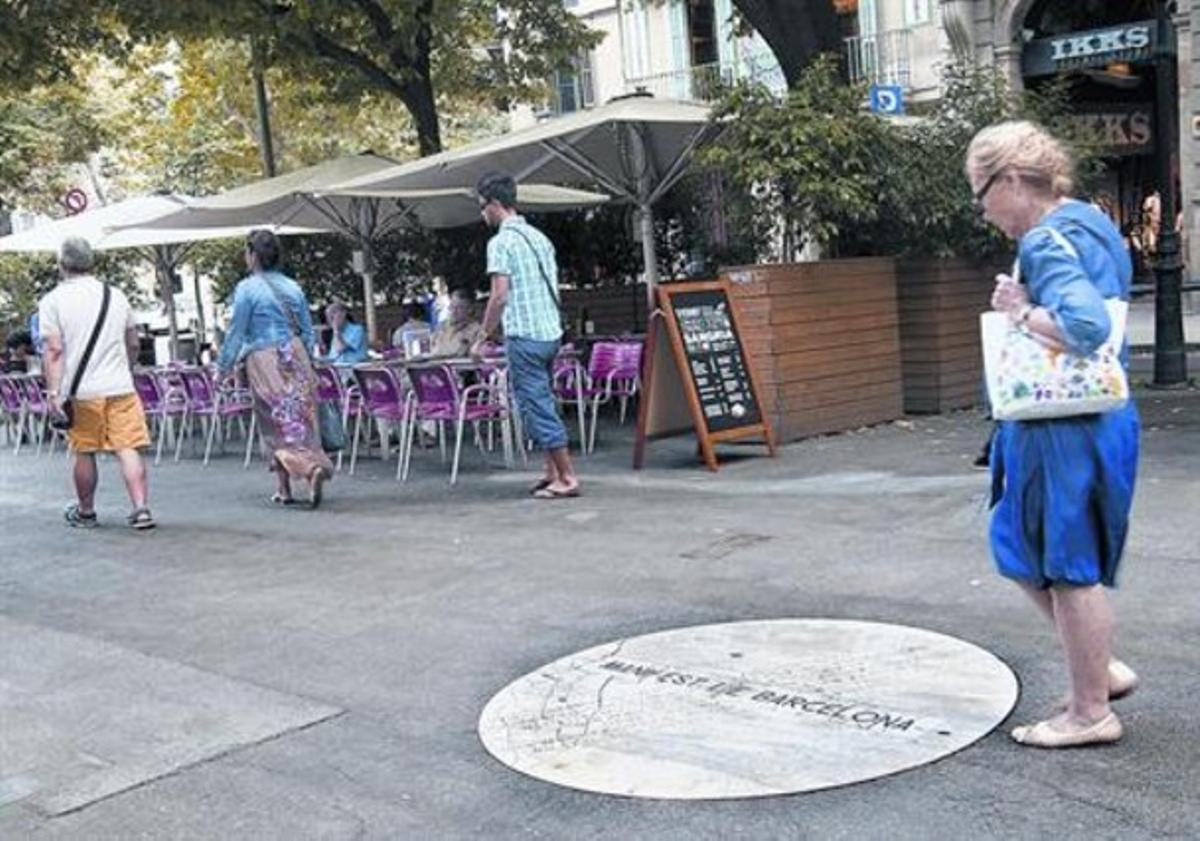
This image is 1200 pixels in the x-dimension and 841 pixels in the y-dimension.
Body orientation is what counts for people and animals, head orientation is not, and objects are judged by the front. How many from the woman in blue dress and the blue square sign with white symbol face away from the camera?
0

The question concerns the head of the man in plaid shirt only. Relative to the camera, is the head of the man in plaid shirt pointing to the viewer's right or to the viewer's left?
to the viewer's left

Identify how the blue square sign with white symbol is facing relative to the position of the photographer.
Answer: facing the viewer

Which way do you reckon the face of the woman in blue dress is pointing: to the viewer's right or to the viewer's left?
to the viewer's left

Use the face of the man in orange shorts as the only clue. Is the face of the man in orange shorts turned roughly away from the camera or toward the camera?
away from the camera

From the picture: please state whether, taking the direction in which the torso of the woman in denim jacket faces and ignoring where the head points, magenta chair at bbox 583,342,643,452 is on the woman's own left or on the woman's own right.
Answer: on the woman's own right

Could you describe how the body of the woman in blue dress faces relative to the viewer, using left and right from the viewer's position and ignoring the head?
facing to the left of the viewer

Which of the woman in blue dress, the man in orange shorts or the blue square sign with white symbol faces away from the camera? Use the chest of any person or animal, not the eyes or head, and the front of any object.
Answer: the man in orange shorts

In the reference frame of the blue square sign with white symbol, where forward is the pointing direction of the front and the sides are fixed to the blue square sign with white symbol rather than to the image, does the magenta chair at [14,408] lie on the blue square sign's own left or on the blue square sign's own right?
on the blue square sign's own right

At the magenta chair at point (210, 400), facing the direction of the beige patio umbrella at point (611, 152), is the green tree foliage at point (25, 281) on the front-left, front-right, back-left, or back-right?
back-left

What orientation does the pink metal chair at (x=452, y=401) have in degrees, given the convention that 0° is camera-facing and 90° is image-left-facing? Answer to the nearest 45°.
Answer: approximately 225°

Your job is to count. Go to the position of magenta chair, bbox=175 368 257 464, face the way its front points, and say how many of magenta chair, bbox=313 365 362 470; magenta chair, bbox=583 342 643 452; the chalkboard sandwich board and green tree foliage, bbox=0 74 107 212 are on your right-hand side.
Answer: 3
